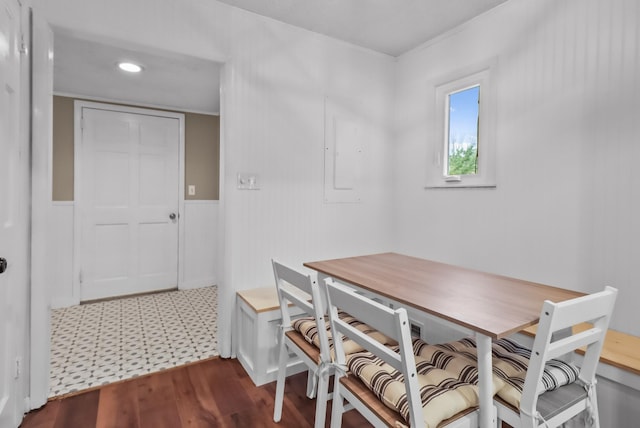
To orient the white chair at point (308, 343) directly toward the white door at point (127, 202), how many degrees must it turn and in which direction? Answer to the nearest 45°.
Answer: approximately 90° to its left

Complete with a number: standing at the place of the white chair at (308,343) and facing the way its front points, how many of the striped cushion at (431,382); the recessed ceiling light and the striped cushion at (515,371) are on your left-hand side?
1

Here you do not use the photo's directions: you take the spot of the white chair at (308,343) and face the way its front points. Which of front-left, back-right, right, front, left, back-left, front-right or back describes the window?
front

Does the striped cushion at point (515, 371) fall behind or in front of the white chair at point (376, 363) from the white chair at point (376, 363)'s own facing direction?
in front

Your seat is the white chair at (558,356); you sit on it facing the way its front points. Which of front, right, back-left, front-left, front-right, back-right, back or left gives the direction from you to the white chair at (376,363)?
left

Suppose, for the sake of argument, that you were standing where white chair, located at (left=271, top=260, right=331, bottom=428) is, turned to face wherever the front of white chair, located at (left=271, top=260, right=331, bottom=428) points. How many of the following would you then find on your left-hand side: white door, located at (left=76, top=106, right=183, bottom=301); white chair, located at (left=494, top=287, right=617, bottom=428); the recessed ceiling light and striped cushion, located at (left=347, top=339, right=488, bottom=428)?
2

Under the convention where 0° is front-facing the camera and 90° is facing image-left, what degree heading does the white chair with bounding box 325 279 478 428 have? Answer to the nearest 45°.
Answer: approximately 225°

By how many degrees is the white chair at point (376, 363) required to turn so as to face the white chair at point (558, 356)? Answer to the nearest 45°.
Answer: approximately 45° to its right

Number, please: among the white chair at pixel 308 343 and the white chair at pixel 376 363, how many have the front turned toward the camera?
0

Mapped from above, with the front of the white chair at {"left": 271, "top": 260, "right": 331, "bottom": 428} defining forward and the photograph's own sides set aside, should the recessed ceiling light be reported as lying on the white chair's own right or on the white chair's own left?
on the white chair's own left

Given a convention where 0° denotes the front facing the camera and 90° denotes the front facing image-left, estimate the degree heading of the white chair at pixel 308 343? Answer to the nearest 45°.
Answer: approximately 225°

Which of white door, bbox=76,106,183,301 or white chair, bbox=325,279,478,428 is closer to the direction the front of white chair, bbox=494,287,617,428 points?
the white door
